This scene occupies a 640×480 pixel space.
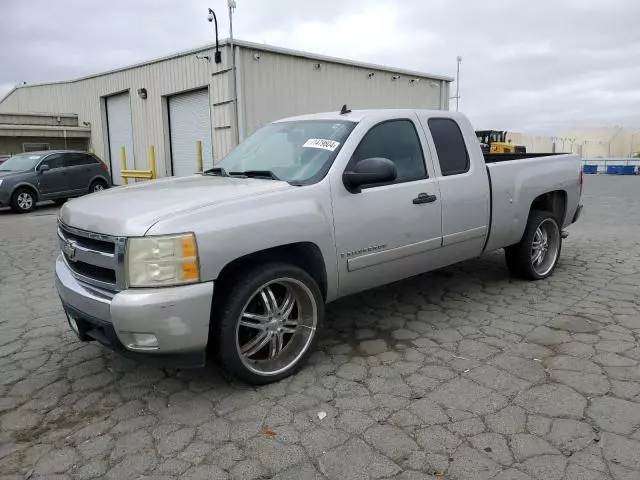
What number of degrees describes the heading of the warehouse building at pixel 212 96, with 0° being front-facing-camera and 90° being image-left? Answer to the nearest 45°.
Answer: approximately 45°

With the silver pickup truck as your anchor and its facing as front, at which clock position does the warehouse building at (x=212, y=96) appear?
The warehouse building is roughly at 4 o'clock from the silver pickup truck.

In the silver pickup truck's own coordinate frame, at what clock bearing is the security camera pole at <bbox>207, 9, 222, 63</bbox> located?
The security camera pole is roughly at 4 o'clock from the silver pickup truck.

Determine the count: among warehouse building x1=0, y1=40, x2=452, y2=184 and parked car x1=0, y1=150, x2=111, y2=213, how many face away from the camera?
0

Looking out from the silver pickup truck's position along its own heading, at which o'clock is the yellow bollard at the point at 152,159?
The yellow bollard is roughly at 4 o'clock from the silver pickup truck.

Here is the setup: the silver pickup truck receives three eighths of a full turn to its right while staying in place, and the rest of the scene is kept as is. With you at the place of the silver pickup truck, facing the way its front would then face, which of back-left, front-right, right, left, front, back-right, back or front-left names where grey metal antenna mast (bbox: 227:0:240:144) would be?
front

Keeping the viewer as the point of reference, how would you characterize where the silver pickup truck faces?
facing the viewer and to the left of the viewer

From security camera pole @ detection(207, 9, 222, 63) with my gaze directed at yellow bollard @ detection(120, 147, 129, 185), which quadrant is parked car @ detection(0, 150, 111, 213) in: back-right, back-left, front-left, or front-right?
front-left

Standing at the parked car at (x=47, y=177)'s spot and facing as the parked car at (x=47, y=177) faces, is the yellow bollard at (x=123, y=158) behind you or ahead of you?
behind

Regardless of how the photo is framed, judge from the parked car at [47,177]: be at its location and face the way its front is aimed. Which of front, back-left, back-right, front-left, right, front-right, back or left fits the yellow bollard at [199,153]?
back-left

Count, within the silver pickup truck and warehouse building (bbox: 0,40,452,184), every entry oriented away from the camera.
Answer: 0

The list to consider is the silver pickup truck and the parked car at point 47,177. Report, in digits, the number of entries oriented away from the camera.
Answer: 0

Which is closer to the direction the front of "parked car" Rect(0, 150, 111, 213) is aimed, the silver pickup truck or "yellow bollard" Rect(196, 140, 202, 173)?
the silver pickup truck

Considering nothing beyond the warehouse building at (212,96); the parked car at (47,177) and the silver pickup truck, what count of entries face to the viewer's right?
0
